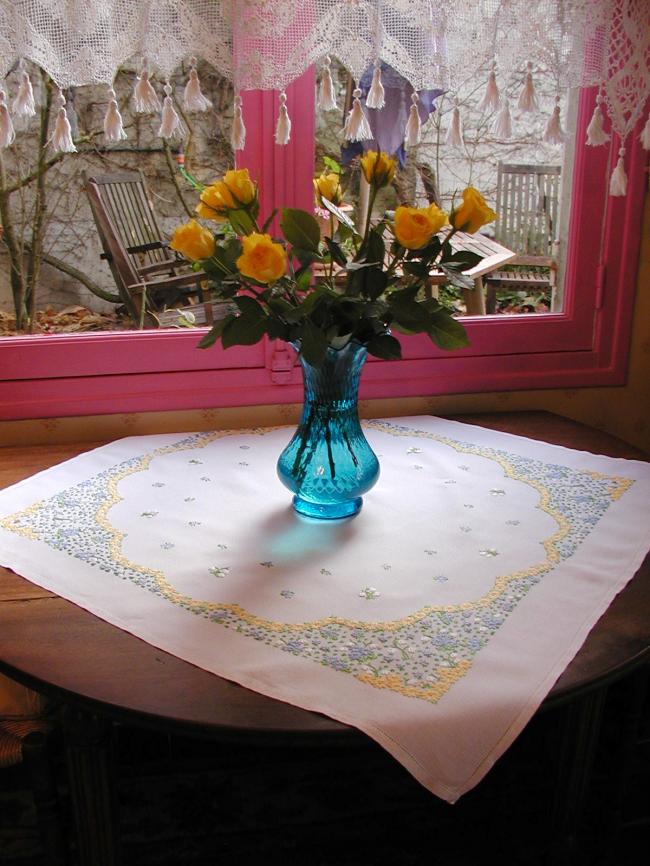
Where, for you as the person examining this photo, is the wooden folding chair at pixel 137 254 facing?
facing the viewer and to the right of the viewer

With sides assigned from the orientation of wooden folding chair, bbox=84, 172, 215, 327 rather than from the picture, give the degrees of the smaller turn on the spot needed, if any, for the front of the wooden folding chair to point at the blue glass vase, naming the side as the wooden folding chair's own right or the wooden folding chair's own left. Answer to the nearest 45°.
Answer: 0° — it already faces it

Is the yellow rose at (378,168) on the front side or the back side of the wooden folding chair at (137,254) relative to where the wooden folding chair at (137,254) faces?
on the front side

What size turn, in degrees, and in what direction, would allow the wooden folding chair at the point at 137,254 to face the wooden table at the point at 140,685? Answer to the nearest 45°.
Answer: approximately 45° to its right

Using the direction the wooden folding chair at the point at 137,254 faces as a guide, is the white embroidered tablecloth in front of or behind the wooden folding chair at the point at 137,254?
in front
